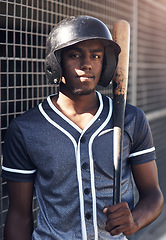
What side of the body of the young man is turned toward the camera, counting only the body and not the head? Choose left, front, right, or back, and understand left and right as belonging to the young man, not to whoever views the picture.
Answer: front

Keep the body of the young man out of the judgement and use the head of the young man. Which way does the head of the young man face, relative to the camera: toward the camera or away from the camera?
toward the camera
